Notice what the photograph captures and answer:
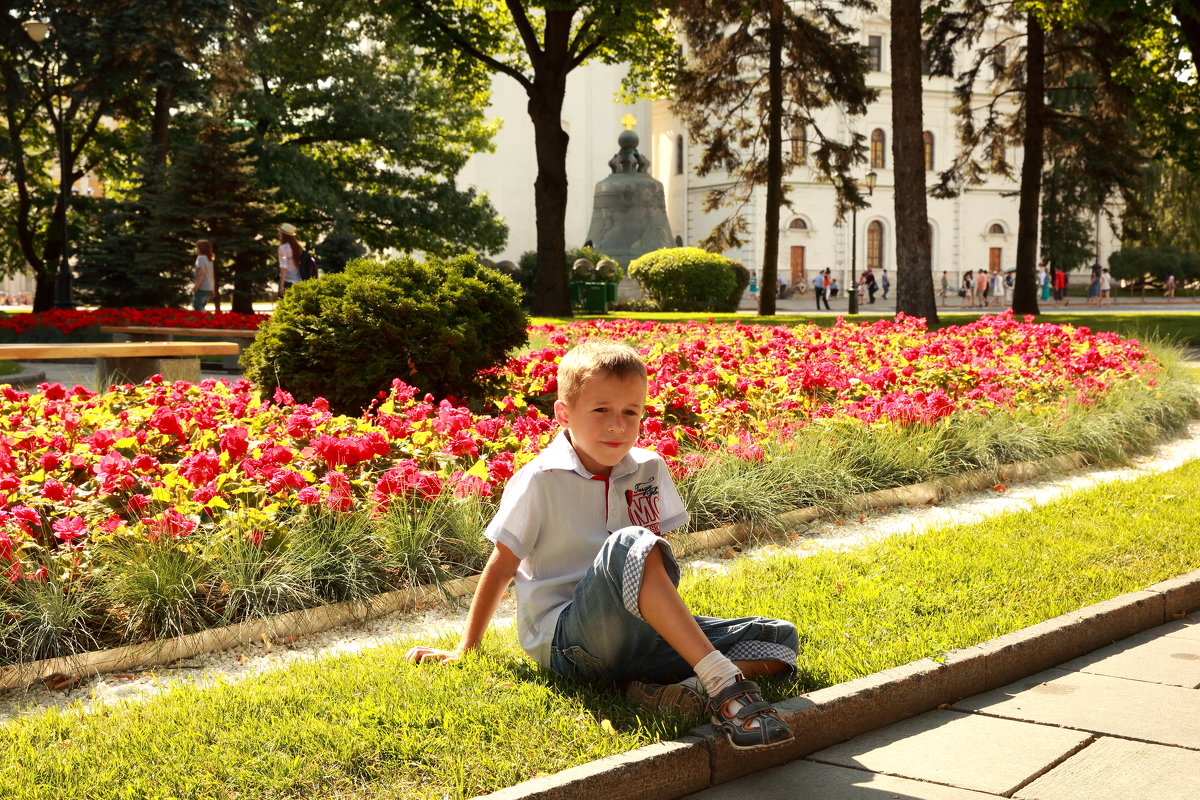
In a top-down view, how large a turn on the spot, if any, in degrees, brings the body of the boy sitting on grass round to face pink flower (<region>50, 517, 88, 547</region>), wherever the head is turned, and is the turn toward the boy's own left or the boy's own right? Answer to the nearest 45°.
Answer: approximately 180°

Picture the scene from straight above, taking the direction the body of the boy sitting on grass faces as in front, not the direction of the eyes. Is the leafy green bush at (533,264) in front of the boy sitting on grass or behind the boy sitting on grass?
behind

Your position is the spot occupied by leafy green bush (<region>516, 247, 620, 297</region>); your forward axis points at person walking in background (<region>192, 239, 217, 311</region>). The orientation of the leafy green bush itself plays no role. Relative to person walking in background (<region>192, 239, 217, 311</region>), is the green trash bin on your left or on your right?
left

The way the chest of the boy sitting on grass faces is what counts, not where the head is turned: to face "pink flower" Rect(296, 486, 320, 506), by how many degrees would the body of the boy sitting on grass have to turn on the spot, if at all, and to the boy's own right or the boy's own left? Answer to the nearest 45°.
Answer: approximately 180°

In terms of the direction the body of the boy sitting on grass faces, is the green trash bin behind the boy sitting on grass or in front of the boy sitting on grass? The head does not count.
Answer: behind

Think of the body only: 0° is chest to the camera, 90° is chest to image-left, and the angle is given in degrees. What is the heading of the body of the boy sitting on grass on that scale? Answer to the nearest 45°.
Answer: approximately 315°

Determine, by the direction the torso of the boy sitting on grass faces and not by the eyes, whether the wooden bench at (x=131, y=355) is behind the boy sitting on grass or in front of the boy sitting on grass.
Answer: behind

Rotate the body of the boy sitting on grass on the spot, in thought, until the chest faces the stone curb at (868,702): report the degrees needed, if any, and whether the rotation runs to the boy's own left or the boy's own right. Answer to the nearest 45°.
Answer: approximately 45° to the boy's own left

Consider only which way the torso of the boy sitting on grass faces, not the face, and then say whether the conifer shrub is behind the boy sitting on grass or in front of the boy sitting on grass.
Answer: behind

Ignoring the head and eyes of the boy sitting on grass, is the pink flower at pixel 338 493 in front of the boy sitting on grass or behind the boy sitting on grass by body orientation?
behind

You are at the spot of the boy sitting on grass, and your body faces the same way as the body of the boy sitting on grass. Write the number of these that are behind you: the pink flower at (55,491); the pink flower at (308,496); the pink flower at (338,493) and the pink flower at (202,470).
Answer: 4

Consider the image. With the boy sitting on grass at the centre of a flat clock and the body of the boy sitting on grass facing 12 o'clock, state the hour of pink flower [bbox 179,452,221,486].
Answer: The pink flower is roughly at 6 o'clock from the boy sitting on grass.
